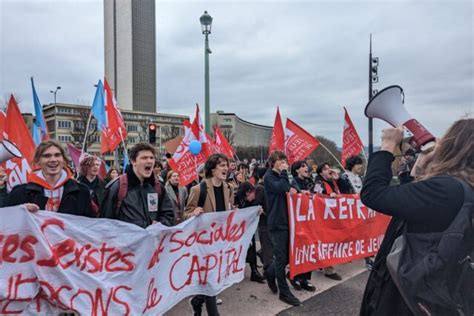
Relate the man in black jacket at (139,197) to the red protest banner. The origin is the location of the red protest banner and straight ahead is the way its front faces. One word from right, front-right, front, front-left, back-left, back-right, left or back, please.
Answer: right

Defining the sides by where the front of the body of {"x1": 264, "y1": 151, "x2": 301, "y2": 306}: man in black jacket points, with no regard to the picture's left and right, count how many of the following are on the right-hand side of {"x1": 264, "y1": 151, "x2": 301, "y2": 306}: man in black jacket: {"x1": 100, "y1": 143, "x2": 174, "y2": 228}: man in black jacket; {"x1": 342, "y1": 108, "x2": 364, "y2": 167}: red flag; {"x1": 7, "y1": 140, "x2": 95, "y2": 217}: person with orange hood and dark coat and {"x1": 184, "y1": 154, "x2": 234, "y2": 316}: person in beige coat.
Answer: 3

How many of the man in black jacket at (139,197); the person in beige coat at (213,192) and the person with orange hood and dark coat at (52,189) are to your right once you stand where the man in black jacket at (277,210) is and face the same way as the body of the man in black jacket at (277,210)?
3

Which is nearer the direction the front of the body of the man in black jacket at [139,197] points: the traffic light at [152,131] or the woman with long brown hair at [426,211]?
the woman with long brown hair

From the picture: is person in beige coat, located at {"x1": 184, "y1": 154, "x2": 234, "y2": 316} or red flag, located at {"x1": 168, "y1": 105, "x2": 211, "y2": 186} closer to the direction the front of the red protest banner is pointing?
the person in beige coat

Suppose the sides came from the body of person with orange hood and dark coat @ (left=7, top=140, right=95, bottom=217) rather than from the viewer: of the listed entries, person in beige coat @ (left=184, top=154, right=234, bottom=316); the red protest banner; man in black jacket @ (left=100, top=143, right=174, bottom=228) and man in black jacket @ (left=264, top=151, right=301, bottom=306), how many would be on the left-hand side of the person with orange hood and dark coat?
4

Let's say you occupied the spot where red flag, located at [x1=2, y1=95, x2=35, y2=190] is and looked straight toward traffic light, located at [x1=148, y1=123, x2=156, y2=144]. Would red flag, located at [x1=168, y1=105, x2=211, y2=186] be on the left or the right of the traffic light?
right

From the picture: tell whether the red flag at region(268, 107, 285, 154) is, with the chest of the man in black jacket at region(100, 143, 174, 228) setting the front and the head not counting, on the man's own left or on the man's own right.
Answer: on the man's own left

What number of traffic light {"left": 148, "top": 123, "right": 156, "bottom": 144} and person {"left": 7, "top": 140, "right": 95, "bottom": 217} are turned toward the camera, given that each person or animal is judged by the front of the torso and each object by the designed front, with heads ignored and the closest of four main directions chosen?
2

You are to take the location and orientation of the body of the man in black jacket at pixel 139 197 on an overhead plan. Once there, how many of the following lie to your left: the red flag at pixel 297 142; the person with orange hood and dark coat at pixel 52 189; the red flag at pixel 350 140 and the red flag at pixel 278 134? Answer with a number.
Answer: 3

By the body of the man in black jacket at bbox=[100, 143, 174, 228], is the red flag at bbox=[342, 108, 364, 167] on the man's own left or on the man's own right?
on the man's own left

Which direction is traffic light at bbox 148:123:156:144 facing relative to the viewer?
toward the camera

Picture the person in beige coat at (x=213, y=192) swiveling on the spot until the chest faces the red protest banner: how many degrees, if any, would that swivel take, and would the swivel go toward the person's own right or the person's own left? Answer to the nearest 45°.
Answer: approximately 90° to the person's own left
